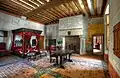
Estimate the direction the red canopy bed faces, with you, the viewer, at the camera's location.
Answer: facing the viewer and to the right of the viewer

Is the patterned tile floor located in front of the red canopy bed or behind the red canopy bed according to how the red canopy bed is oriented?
in front

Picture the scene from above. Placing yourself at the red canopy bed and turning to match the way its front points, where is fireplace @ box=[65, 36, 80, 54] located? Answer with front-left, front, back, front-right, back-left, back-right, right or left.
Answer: front-left
